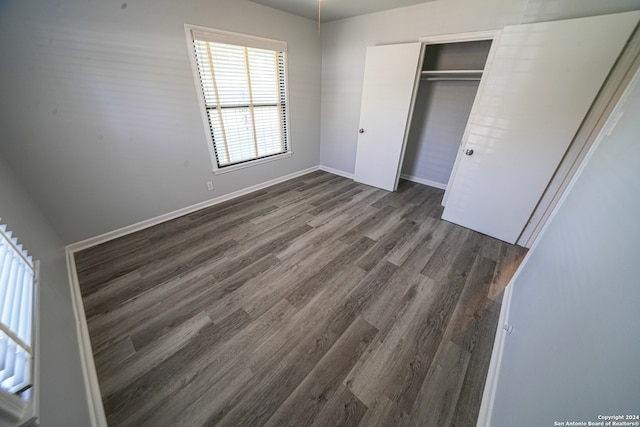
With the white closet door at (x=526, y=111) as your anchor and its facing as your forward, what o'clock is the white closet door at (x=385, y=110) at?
the white closet door at (x=385, y=110) is roughly at 2 o'clock from the white closet door at (x=526, y=111).

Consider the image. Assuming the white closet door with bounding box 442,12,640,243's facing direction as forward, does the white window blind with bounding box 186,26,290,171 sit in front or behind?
in front

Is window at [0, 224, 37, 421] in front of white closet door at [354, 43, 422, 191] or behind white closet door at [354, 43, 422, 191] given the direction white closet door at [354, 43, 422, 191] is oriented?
in front

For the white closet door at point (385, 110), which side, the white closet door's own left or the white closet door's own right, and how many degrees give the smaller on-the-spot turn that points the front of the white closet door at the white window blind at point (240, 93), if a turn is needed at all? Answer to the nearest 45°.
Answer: approximately 45° to the white closet door's own right

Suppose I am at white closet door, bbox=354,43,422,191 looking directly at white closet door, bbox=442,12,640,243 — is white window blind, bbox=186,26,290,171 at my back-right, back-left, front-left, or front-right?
back-right

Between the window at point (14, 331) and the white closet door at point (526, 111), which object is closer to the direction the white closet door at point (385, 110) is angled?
the window

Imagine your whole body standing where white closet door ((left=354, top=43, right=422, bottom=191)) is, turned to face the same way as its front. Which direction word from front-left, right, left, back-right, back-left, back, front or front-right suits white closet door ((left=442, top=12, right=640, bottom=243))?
left
